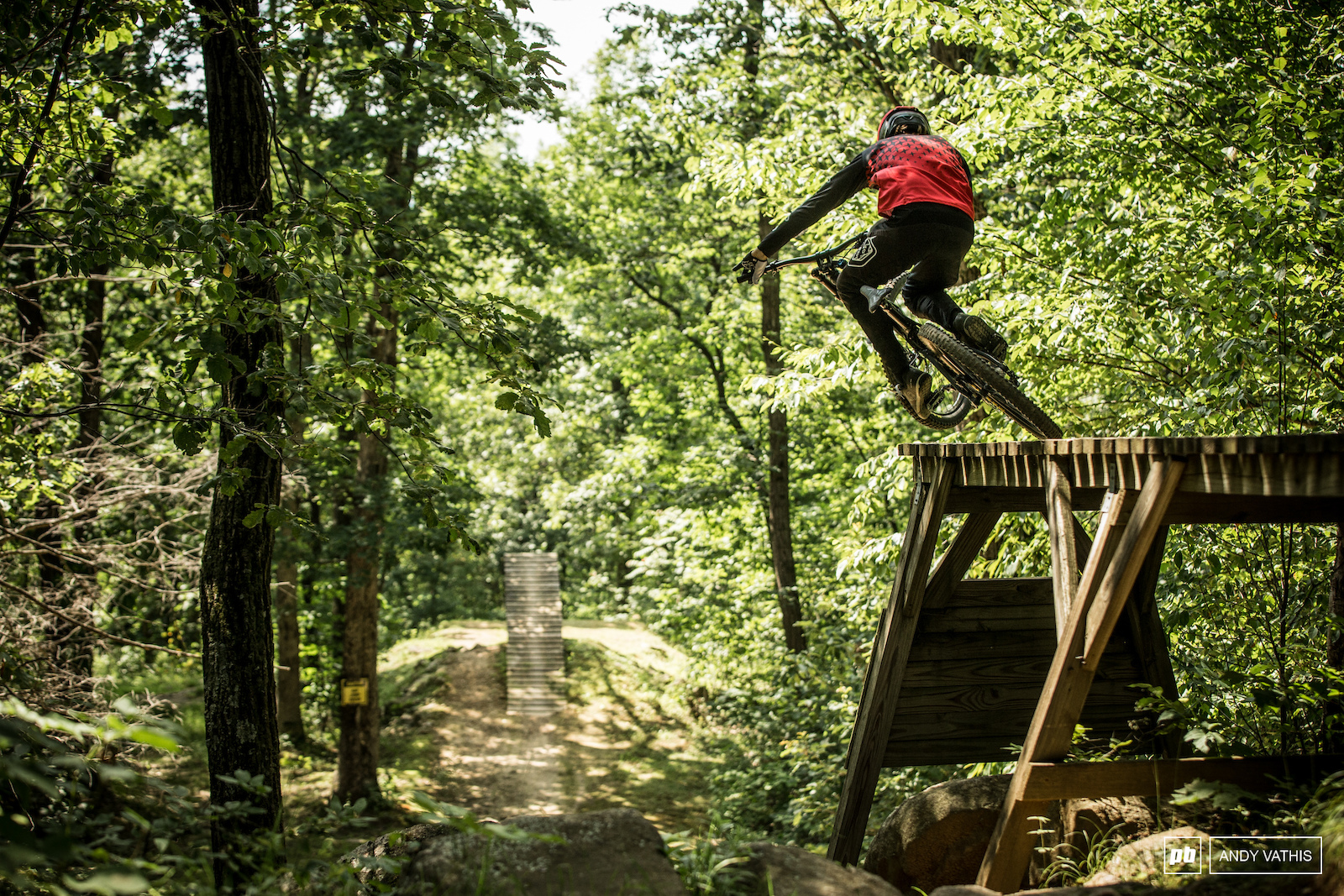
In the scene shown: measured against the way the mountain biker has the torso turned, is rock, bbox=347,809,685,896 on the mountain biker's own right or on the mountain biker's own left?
on the mountain biker's own left

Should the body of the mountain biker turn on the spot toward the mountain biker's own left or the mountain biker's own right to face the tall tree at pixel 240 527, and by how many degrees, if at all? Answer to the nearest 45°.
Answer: approximately 45° to the mountain biker's own left

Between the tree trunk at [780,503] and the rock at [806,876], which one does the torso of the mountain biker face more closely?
the tree trunk

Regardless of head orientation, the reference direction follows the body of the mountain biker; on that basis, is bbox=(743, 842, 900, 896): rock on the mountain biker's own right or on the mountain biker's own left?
on the mountain biker's own left

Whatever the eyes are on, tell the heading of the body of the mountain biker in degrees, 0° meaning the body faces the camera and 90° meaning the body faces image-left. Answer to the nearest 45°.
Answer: approximately 135°
